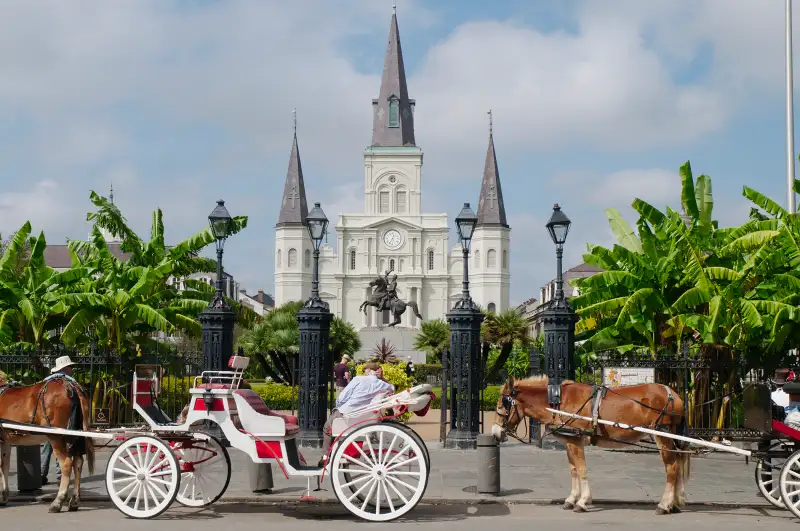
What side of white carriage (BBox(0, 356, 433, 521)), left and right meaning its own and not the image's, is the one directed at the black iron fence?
right

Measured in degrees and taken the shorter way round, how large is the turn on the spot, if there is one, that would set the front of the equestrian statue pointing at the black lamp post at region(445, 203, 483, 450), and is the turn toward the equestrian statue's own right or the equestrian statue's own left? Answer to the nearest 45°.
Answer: approximately 90° to the equestrian statue's own left

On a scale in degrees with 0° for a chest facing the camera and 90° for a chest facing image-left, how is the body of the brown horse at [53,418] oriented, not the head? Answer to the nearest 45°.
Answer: approximately 90°

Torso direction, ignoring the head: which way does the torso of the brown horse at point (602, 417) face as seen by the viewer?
to the viewer's left

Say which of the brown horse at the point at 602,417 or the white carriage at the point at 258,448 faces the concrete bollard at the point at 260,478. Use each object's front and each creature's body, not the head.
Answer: the brown horse

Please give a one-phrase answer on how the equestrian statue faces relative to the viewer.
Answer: facing to the left of the viewer

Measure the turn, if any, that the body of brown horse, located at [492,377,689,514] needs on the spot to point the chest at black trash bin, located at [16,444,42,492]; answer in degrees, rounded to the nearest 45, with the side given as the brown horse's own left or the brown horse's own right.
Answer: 0° — it already faces it

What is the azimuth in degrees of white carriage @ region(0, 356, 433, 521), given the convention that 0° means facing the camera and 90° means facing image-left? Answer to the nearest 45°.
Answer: approximately 90°

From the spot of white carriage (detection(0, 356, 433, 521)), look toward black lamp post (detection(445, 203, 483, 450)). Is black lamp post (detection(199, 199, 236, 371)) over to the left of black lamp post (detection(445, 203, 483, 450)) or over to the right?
left

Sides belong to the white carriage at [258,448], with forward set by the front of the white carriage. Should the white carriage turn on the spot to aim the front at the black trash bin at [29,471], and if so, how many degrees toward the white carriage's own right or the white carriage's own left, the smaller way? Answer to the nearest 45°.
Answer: approximately 45° to the white carriage's own right

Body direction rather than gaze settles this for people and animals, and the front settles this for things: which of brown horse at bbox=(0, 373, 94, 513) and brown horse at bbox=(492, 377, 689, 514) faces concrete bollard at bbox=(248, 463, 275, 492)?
brown horse at bbox=(492, 377, 689, 514)

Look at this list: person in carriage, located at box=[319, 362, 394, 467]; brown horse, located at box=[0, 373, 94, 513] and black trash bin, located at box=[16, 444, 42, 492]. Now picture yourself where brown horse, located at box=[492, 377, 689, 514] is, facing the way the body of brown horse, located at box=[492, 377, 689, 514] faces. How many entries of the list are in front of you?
3
